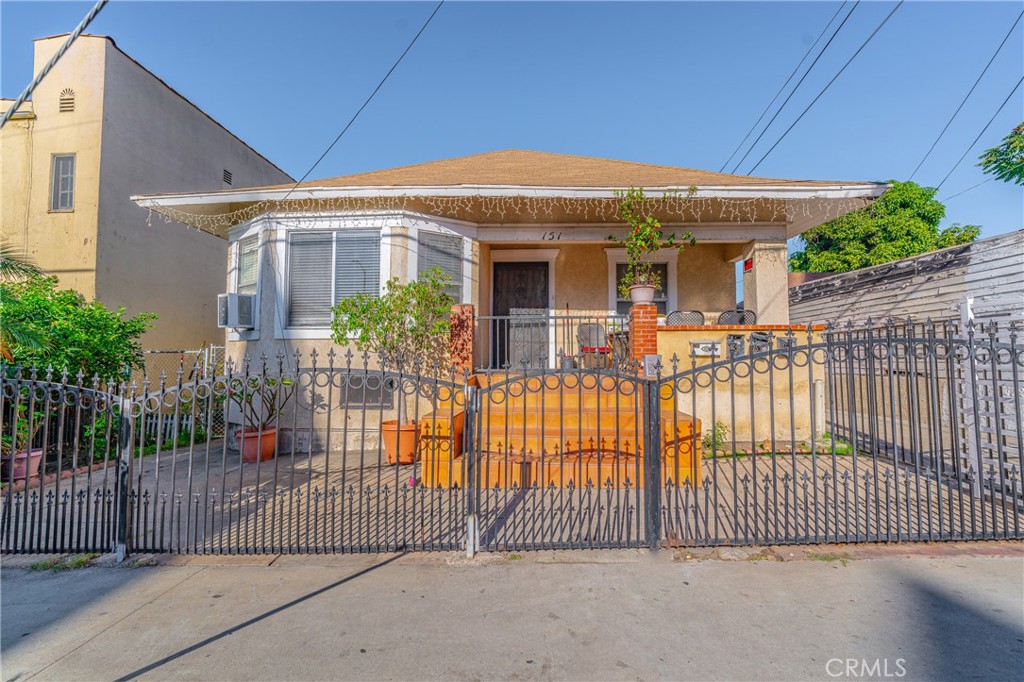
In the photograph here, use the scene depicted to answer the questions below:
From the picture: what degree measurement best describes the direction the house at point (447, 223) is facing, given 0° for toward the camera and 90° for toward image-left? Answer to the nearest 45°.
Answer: approximately 0°

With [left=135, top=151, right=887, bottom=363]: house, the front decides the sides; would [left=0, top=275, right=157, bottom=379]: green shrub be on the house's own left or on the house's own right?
on the house's own right

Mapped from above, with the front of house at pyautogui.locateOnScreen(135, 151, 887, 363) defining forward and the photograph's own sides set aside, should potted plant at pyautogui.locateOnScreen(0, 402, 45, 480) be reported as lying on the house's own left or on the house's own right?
on the house's own right

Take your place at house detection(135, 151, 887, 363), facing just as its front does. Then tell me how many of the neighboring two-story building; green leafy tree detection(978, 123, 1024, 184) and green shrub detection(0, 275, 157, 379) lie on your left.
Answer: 1

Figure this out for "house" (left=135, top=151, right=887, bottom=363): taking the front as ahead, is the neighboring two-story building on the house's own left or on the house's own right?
on the house's own right
